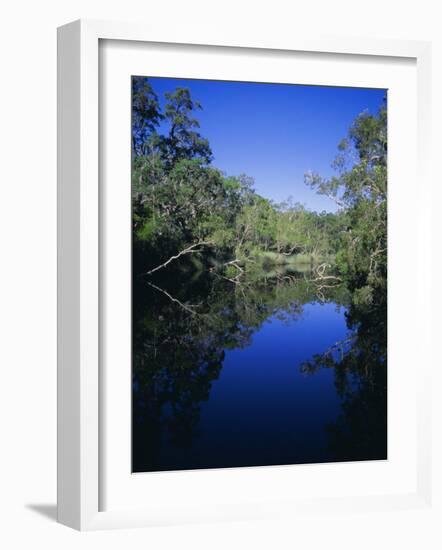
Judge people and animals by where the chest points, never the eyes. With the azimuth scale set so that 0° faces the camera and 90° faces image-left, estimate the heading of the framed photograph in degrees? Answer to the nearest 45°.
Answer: approximately 315°
